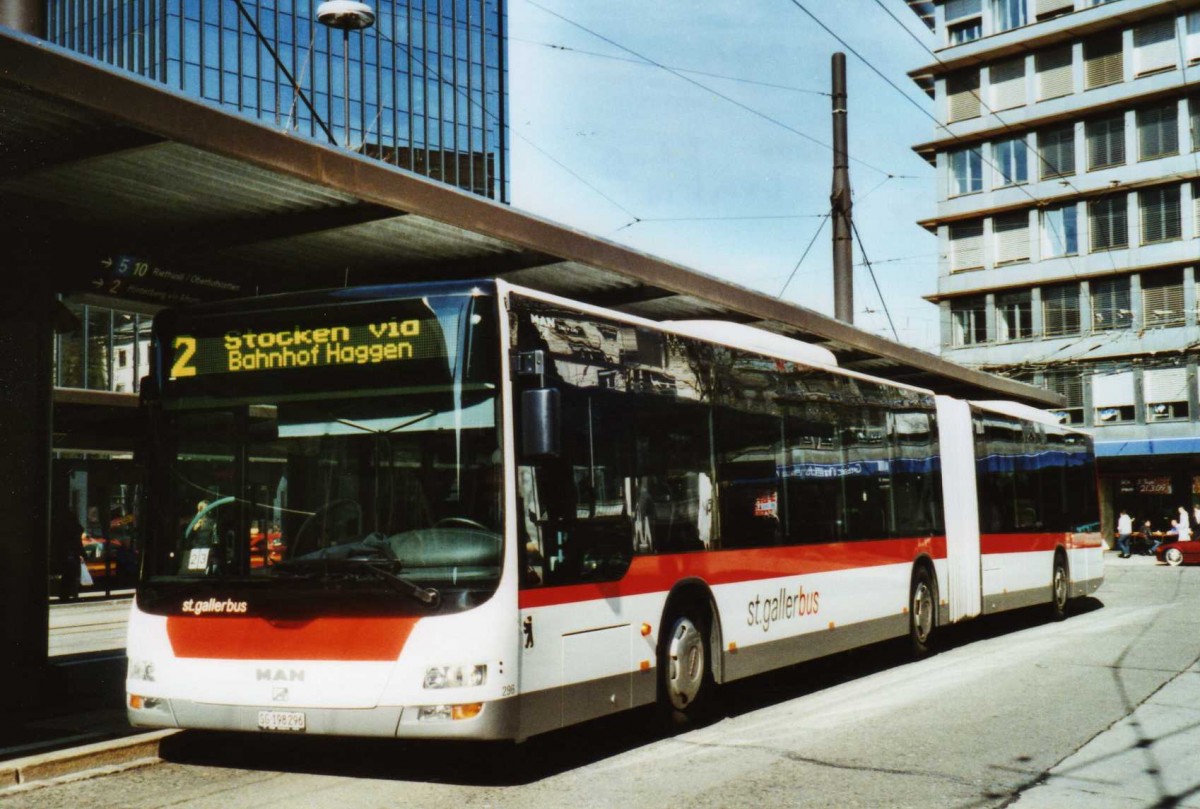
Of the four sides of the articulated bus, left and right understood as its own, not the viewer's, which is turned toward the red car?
back

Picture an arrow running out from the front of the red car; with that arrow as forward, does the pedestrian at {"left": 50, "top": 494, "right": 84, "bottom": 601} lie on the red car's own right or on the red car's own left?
on the red car's own left

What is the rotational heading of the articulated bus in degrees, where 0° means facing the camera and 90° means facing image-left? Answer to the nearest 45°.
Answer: approximately 45°

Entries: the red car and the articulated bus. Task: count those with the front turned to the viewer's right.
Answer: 0

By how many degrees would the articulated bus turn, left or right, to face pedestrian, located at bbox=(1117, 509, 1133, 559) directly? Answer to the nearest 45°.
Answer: approximately 180°

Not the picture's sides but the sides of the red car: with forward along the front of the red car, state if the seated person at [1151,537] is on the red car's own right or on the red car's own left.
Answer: on the red car's own right

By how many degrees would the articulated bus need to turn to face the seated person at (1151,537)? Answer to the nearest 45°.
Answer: approximately 180°

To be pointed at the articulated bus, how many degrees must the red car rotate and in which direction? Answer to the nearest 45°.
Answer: approximately 90° to its left

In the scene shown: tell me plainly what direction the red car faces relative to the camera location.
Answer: facing to the left of the viewer

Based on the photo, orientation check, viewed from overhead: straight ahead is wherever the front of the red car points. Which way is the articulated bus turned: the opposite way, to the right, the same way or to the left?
to the left

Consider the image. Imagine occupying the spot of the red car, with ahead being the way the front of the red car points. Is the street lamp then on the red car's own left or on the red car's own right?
on the red car's own left
